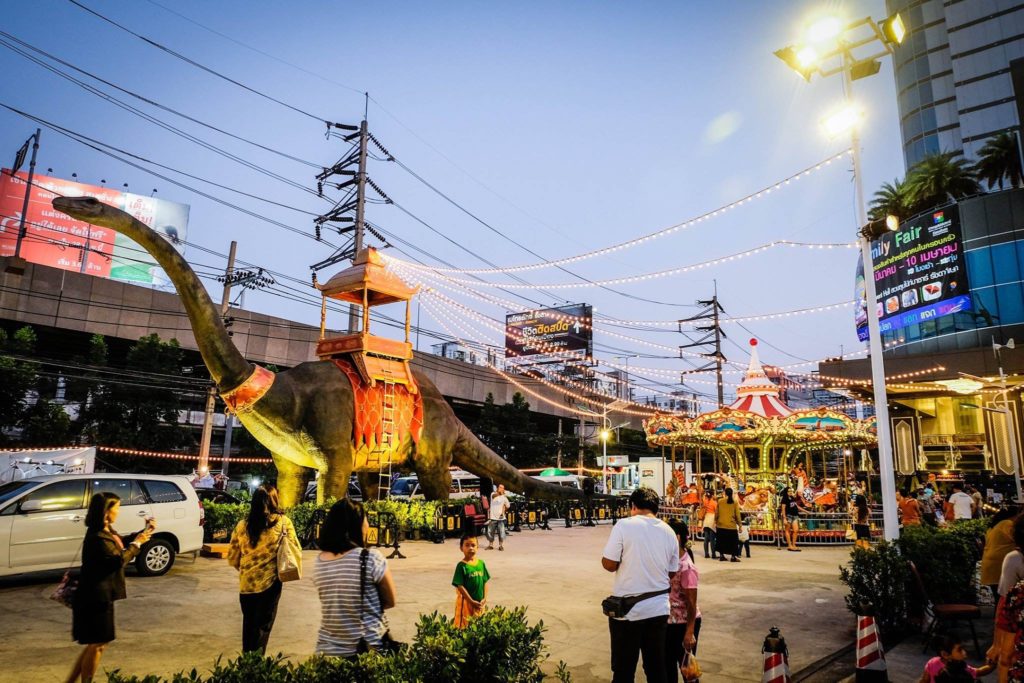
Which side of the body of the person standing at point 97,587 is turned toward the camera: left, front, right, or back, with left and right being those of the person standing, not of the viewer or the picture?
right

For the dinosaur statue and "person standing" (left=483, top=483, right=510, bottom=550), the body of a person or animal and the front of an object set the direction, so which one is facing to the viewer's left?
the dinosaur statue

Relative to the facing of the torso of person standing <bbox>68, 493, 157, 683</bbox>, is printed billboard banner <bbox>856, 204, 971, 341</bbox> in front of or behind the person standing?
in front

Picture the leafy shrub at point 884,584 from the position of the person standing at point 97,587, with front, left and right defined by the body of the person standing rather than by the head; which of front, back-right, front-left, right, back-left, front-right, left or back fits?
front

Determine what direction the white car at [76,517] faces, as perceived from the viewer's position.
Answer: facing to the left of the viewer

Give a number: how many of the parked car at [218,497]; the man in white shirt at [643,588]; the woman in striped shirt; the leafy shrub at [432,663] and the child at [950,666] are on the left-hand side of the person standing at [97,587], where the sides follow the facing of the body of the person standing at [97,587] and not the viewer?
1

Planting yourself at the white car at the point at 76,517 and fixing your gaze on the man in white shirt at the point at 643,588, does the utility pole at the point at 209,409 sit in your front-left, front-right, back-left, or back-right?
back-left

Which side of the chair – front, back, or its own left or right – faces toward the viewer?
right

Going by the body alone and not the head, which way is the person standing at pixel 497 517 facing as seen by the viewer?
toward the camera

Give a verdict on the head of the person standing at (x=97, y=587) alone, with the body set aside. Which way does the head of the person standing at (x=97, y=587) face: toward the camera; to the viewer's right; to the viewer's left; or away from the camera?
to the viewer's right

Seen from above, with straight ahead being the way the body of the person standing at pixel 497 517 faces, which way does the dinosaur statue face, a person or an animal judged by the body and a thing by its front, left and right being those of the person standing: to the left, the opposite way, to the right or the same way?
to the right

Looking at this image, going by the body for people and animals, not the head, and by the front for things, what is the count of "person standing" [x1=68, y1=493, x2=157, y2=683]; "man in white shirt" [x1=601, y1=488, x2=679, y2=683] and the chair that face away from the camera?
1
